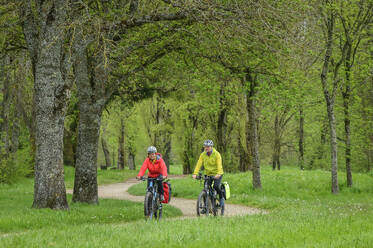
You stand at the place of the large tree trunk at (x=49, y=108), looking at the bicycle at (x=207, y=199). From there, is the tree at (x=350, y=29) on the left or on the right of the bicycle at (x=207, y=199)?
left

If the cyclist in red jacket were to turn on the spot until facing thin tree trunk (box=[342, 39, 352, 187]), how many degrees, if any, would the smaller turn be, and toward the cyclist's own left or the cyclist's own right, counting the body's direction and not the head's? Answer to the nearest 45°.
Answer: approximately 135° to the cyclist's own left

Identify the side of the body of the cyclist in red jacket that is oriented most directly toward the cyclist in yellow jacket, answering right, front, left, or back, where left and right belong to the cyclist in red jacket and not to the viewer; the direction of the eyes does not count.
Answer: left

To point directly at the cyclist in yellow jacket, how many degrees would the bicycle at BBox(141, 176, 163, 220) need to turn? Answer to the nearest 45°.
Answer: approximately 90° to its left

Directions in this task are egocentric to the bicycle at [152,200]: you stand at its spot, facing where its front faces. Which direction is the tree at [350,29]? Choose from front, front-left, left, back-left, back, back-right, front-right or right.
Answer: back-left

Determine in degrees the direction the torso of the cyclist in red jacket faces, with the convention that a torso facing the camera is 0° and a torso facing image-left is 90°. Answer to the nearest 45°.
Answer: approximately 0°

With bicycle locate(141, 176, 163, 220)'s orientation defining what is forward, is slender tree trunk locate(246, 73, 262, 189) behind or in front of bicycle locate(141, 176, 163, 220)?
behind

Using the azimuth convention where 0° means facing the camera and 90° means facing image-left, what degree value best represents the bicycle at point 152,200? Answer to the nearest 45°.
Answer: approximately 0°
